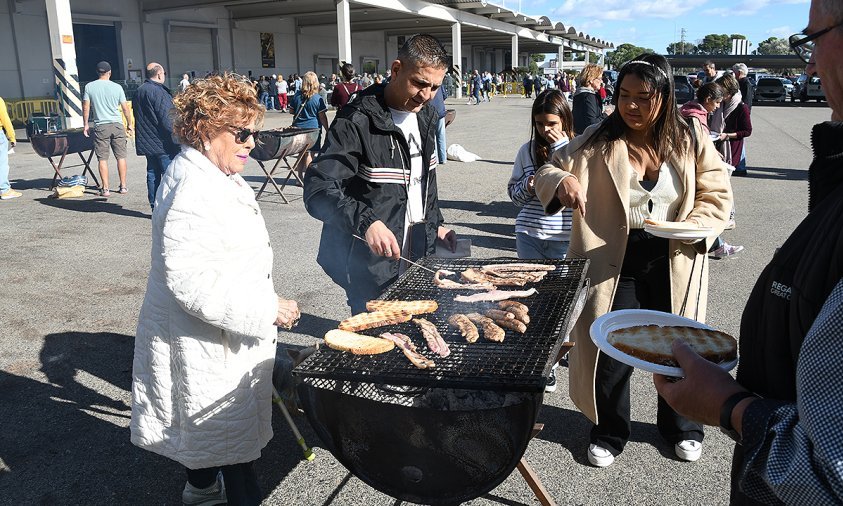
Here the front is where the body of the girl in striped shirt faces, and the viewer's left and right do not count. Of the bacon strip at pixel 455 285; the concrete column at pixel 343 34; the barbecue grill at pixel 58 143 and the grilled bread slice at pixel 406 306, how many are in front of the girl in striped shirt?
2

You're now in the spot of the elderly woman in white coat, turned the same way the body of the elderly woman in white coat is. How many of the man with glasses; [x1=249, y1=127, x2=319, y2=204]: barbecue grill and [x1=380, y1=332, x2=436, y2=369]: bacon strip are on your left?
1

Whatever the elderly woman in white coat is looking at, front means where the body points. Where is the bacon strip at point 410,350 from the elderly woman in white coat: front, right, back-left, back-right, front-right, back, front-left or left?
front-right

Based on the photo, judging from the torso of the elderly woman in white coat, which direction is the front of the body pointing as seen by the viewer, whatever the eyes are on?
to the viewer's right

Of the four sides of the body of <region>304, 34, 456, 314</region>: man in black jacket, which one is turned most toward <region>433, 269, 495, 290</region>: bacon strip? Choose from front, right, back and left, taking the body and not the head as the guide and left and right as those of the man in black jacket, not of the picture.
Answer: front

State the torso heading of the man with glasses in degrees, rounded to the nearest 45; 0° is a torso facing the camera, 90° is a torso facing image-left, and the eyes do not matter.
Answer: approximately 90°

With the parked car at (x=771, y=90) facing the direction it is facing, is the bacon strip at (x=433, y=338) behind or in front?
in front

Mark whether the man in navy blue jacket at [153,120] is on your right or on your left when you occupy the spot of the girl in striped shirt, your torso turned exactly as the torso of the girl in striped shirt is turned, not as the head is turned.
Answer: on your right

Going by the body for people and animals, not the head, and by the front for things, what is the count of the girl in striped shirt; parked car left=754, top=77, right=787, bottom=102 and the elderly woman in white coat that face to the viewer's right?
1

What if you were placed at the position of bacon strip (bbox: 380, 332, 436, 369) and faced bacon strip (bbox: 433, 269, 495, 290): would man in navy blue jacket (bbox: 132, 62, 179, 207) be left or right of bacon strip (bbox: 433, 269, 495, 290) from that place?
left

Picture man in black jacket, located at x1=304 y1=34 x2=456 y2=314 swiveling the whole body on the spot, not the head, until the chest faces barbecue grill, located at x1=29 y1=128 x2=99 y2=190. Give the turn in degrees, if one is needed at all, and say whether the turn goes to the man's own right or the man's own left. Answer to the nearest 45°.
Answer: approximately 180°

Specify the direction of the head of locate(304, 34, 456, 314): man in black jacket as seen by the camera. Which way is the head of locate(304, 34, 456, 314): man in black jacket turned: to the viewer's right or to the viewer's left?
to the viewer's right
